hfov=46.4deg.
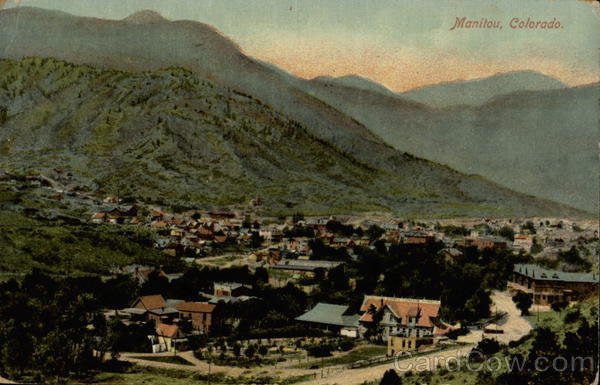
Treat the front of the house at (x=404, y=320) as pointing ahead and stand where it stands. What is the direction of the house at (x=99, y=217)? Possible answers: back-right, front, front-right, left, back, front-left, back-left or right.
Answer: right

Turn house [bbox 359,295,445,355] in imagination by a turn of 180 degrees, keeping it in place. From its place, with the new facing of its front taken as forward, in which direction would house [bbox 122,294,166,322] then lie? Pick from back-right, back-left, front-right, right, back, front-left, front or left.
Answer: left

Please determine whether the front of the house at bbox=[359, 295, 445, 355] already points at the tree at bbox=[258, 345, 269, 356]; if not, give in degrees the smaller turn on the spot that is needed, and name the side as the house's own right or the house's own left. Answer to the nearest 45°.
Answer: approximately 90° to the house's own right

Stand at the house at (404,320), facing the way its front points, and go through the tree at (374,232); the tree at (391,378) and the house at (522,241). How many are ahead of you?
1

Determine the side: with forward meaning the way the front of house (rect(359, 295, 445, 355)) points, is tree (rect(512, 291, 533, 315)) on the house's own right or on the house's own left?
on the house's own left

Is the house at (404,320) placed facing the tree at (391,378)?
yes

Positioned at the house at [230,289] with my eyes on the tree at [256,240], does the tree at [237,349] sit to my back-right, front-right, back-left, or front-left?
back-right

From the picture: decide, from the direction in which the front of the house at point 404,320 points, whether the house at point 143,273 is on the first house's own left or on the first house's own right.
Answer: on the first house's own right

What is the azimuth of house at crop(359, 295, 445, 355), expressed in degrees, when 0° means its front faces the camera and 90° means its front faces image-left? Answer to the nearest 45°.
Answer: approximately 0°

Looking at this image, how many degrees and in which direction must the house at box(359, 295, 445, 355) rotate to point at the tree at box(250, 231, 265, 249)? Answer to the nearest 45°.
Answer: approximately 180°

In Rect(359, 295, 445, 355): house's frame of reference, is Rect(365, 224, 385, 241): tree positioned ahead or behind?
behind

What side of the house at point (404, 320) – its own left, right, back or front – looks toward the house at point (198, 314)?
right

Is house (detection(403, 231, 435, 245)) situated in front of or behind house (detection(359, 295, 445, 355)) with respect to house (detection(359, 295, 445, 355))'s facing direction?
behind

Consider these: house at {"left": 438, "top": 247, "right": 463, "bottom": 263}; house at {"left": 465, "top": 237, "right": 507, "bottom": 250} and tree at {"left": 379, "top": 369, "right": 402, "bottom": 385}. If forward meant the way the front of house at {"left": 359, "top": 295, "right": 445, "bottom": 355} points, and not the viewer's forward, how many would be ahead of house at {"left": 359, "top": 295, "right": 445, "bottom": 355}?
1
